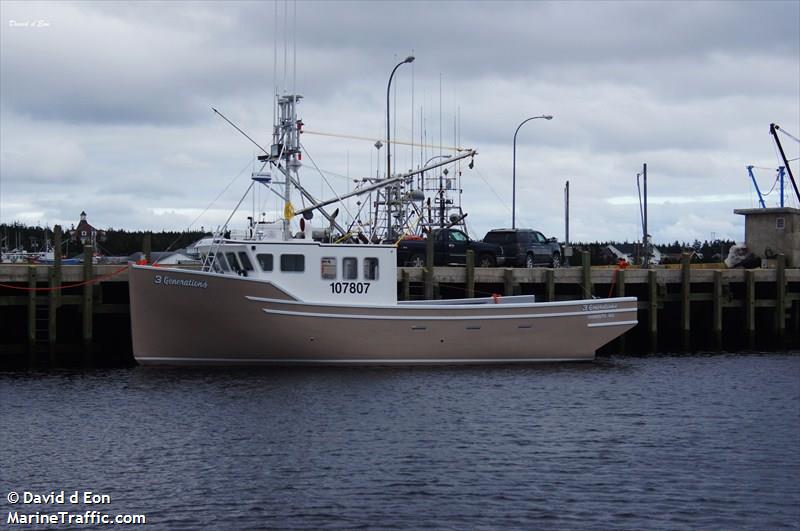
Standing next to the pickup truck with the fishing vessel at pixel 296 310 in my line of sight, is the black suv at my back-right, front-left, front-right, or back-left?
back-left

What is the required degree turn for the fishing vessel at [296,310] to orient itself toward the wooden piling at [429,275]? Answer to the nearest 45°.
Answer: approximately 135° to its right

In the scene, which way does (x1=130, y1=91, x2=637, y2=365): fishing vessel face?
to the viewer's left
